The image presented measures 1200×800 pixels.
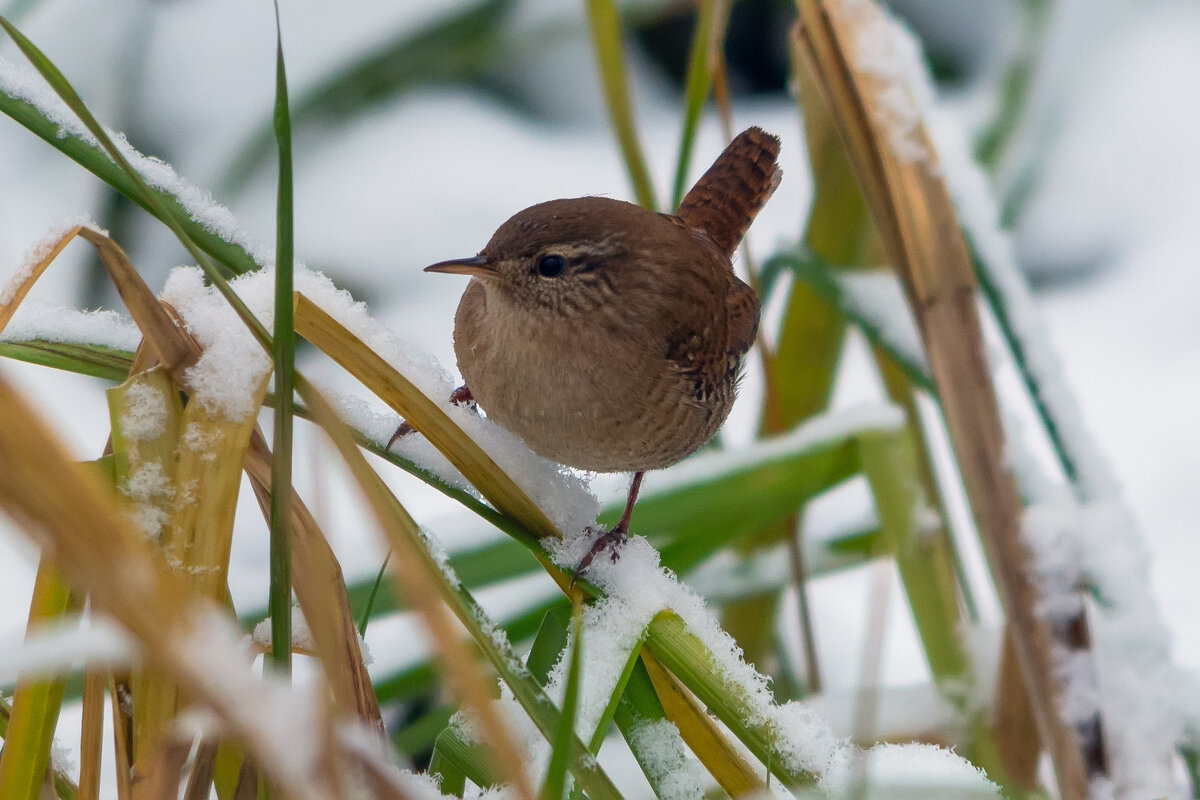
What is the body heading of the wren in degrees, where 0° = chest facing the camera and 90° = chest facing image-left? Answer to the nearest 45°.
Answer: approximately 45°

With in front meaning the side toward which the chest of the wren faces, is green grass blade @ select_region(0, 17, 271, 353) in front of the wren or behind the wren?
in front
